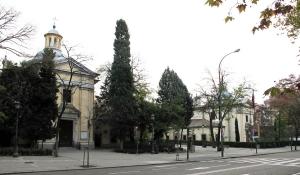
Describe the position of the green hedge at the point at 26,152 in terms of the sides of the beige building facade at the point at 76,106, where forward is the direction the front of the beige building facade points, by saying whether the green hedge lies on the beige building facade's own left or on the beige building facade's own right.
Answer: on the beige building facade's own right

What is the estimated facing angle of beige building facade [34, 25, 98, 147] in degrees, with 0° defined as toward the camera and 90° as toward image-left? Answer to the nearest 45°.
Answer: approximately 315°
